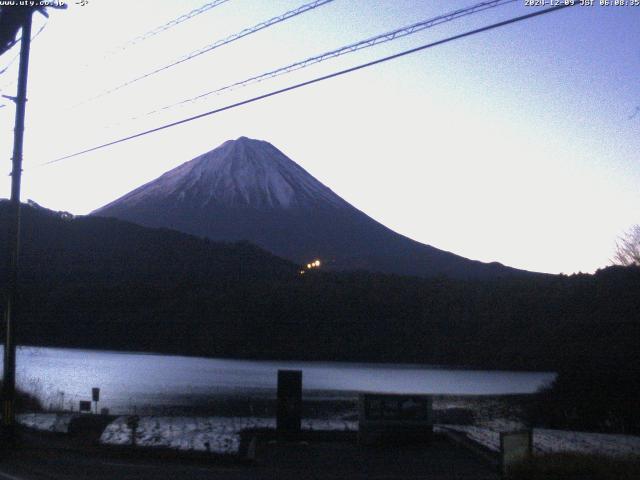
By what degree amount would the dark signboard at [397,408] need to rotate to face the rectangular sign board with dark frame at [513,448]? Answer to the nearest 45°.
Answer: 0° — it already faces it

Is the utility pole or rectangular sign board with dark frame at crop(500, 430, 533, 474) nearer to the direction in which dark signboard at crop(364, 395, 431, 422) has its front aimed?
the rectangular sign board with dark frame

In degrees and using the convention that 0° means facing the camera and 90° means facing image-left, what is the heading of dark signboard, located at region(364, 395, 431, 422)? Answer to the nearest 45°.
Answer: approximately 0°

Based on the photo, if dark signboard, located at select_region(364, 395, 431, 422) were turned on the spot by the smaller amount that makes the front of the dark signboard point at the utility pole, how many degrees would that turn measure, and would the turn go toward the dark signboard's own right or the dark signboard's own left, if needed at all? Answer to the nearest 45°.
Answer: approximately 90° to the dark signboard's own right

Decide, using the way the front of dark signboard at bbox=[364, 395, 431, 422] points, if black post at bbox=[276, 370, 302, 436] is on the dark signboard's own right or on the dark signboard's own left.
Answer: on the dark signboard's own right

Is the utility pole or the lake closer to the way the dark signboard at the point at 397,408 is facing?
the utility pole

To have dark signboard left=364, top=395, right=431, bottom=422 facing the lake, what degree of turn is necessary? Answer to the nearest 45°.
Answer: approximately 180°
